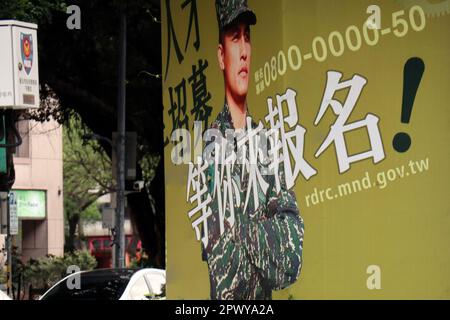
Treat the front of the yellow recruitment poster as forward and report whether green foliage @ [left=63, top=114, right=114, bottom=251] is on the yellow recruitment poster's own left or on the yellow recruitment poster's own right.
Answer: on the yellow recruitment poster's own right

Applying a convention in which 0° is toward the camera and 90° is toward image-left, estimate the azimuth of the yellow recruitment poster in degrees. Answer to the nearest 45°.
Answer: approximately 45°
